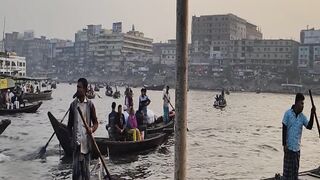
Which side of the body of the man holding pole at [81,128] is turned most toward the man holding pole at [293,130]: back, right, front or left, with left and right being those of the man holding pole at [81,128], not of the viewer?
left

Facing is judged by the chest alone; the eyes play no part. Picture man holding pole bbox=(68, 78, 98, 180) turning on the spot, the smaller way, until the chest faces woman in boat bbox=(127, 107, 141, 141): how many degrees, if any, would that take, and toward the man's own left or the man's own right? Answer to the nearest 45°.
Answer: approximately 180°

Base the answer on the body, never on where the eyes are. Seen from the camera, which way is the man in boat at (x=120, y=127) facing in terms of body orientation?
toward the camera

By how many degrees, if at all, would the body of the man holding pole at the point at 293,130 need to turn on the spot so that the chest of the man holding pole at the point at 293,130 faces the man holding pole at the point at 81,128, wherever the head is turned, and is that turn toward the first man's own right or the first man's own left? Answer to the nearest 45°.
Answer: approximately 90° to the first man's own right

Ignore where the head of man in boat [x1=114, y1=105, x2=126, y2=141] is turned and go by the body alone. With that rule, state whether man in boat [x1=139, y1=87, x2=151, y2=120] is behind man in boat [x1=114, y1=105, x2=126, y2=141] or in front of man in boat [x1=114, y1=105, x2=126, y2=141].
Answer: behind

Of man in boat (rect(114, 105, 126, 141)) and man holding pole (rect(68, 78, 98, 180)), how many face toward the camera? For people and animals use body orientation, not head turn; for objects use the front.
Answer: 2

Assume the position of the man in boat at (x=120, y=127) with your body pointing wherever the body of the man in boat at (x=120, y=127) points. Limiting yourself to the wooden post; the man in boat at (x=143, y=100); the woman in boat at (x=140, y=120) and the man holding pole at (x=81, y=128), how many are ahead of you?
2

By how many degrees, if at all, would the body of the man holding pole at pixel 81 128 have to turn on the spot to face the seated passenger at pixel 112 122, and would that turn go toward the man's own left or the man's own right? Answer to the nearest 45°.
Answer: approximately 180°

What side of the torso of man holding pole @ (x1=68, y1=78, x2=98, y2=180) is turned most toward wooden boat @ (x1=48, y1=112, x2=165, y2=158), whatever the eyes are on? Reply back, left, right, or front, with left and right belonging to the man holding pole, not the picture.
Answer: back

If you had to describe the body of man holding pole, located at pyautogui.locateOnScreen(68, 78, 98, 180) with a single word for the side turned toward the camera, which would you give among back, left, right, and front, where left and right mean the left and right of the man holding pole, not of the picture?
front
